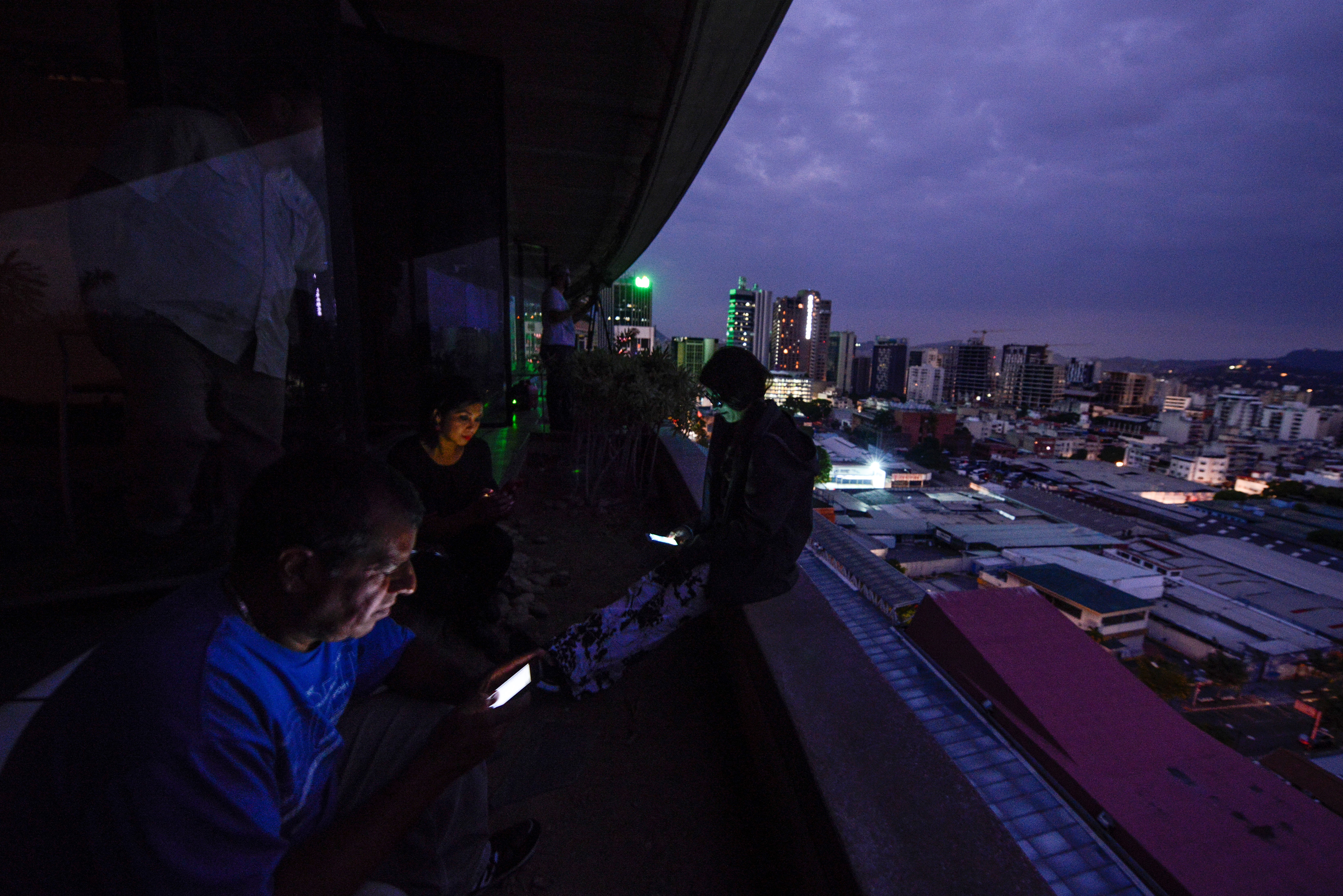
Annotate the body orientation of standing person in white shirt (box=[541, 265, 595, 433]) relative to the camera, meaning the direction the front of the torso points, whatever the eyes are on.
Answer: to the viewer's right

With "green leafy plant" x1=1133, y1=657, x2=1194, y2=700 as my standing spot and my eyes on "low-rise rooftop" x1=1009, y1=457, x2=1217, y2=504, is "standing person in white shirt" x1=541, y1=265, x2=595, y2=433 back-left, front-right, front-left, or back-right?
back-left

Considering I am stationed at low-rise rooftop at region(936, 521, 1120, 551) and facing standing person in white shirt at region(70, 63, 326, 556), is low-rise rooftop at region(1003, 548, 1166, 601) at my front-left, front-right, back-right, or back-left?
front-left

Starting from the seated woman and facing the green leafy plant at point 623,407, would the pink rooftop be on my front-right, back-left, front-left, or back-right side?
front-right

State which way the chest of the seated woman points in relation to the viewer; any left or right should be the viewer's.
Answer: facing the viewer and to the right of the viewer

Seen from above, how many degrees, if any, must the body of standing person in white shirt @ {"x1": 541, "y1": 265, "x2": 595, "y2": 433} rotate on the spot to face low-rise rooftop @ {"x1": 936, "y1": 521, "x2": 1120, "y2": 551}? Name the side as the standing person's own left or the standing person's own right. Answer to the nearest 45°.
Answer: approximately 45° to the standing person's own left

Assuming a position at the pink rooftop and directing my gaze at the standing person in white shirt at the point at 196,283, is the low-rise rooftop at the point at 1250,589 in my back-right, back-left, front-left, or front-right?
back-right

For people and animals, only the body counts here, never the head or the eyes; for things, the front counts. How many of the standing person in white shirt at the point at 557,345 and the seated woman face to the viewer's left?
0

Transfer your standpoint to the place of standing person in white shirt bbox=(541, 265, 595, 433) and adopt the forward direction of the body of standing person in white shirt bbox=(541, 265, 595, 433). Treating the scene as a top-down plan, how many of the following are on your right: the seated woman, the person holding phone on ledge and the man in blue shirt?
3
